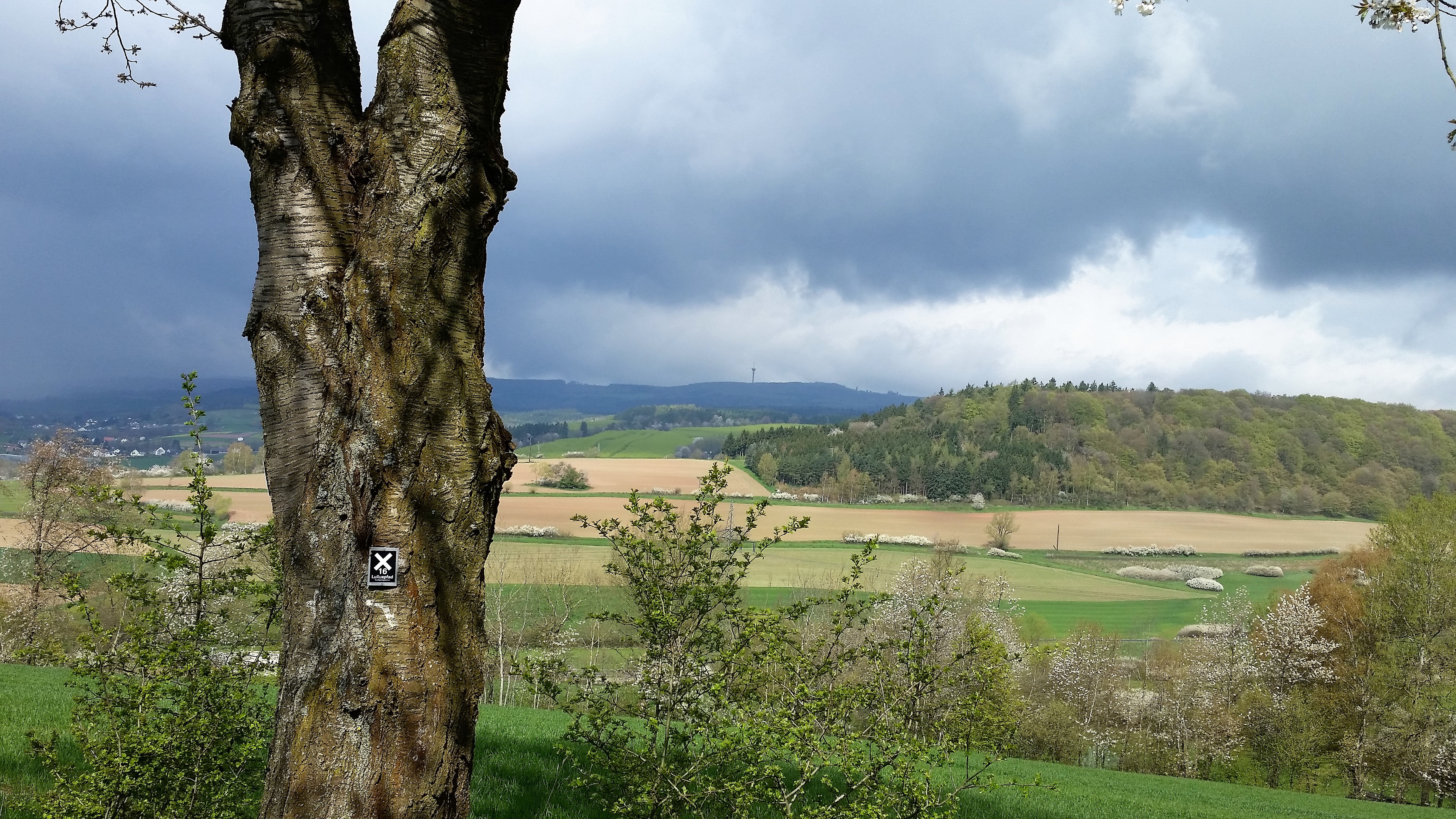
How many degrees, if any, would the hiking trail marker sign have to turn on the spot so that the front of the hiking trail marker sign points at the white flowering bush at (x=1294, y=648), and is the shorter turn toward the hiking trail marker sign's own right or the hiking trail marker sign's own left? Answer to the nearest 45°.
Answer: approximately 135° to the hiking trail marker sign's own left

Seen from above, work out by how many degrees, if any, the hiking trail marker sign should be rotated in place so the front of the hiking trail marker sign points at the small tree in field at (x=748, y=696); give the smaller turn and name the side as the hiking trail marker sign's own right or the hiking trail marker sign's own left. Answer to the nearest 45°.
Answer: approximately 135° to the hiking trail marker sign's own left

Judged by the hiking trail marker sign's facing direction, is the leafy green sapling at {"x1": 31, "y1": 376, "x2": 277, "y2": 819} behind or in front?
behind

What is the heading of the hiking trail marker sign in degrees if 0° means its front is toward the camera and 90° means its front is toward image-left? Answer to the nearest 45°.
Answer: approximately 0°

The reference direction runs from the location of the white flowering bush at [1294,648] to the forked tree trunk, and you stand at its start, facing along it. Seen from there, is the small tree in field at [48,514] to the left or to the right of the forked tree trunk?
right

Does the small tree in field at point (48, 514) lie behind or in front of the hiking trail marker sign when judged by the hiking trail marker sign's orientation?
behind
